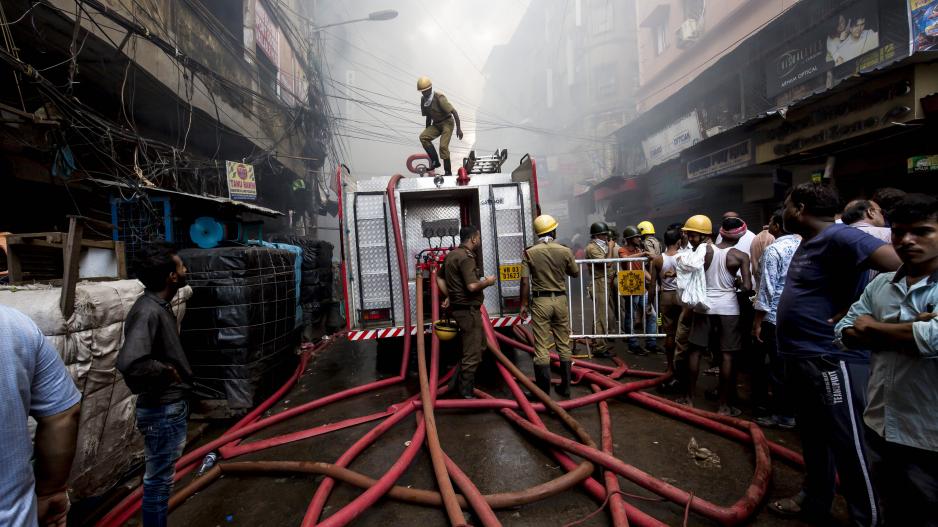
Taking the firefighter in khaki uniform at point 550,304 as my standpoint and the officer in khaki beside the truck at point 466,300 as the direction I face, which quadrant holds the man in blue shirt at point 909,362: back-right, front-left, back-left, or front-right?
back-left

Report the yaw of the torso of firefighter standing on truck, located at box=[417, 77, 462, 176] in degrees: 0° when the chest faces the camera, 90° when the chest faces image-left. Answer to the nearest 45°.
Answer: approximately 45°

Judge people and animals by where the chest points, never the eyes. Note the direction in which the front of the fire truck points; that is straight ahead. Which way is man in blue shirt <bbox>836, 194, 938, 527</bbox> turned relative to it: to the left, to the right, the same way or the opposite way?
the opposite way

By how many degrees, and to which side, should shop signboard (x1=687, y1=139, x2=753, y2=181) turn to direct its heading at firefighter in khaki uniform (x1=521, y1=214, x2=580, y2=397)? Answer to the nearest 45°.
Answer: approximately 45° to its left

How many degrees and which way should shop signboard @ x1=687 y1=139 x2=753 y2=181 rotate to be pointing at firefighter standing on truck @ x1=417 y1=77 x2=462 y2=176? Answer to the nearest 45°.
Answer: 0° — it already faces them

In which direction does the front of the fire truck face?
away from the camera
